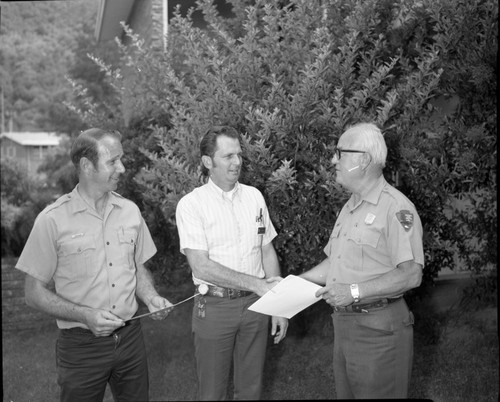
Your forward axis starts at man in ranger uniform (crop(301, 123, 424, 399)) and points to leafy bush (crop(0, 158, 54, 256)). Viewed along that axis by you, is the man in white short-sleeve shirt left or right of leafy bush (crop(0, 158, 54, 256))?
left

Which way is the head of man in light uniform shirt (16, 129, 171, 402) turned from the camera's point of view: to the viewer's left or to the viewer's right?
to the viewer's right

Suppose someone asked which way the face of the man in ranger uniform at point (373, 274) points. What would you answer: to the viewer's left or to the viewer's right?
to the viewer's left

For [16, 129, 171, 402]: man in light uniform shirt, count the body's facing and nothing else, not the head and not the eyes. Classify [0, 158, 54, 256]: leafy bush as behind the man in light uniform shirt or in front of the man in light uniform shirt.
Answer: behind

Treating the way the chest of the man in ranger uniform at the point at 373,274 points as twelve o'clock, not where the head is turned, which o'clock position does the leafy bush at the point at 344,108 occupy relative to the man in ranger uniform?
The leafy bush is roughly at 4 o'clock from the man in ranger uniform.

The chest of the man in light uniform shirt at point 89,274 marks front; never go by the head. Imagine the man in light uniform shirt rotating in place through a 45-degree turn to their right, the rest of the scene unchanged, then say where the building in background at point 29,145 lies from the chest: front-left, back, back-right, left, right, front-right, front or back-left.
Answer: back

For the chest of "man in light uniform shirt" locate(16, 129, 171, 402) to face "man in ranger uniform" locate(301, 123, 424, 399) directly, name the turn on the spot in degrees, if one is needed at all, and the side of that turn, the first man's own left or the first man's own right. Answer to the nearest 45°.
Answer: approximately 45° to the first man's own left

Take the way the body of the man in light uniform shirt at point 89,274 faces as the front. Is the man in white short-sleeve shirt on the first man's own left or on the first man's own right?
on the first man's own left

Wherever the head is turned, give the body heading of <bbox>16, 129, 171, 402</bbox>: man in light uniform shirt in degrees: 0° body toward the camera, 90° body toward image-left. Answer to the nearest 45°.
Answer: approximately 315°

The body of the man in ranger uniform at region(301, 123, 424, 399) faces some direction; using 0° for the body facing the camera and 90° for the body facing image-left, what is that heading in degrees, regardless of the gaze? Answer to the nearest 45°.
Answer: approximately 45°

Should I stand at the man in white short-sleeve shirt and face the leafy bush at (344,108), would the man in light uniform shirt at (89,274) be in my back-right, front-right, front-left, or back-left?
back-left

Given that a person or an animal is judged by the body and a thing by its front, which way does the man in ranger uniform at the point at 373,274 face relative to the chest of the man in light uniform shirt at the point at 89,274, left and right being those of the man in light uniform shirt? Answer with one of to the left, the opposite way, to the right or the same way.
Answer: to the right

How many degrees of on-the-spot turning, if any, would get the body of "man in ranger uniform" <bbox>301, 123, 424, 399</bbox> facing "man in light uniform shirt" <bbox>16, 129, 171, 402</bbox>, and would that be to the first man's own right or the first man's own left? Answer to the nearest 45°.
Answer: approximately 45° to the first man's own right
